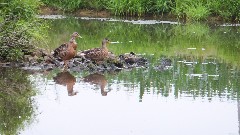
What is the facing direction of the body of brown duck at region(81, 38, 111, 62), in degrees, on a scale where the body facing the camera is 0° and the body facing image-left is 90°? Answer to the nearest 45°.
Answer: approximately 270°

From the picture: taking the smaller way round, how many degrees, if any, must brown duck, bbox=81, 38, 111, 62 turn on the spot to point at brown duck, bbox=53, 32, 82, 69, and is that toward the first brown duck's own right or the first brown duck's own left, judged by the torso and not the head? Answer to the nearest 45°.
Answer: approximately 180°
